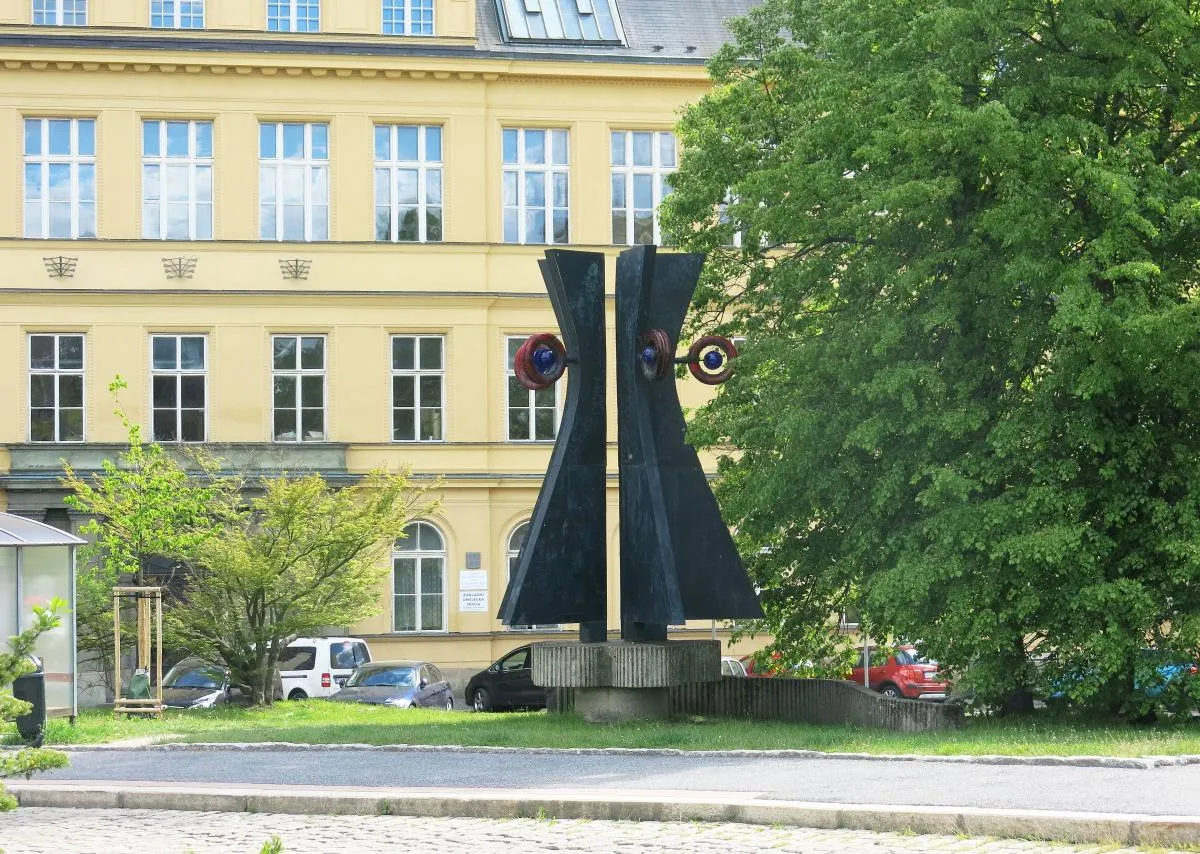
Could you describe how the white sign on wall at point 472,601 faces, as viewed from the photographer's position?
facing the viewer

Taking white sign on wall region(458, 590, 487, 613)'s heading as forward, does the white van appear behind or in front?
in front

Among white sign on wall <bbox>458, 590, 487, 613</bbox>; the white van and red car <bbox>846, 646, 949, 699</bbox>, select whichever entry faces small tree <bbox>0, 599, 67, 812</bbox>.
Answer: the white sign on wall

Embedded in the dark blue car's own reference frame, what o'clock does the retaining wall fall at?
The retaining wall is roughly at 10 o'clock from the dark blue car.

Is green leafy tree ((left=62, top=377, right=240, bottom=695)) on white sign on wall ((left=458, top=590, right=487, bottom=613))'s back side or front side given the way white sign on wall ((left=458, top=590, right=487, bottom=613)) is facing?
on the front side

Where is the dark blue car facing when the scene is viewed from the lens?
facing the viewer and to the left of the viewer

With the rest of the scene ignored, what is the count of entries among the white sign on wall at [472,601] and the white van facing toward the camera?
1

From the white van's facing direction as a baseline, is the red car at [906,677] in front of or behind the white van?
behind
